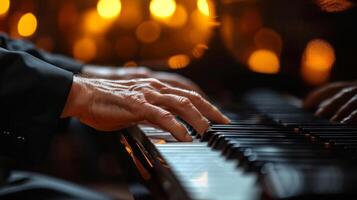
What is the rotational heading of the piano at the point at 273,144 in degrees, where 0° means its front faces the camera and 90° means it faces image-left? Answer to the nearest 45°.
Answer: approximately 90°
